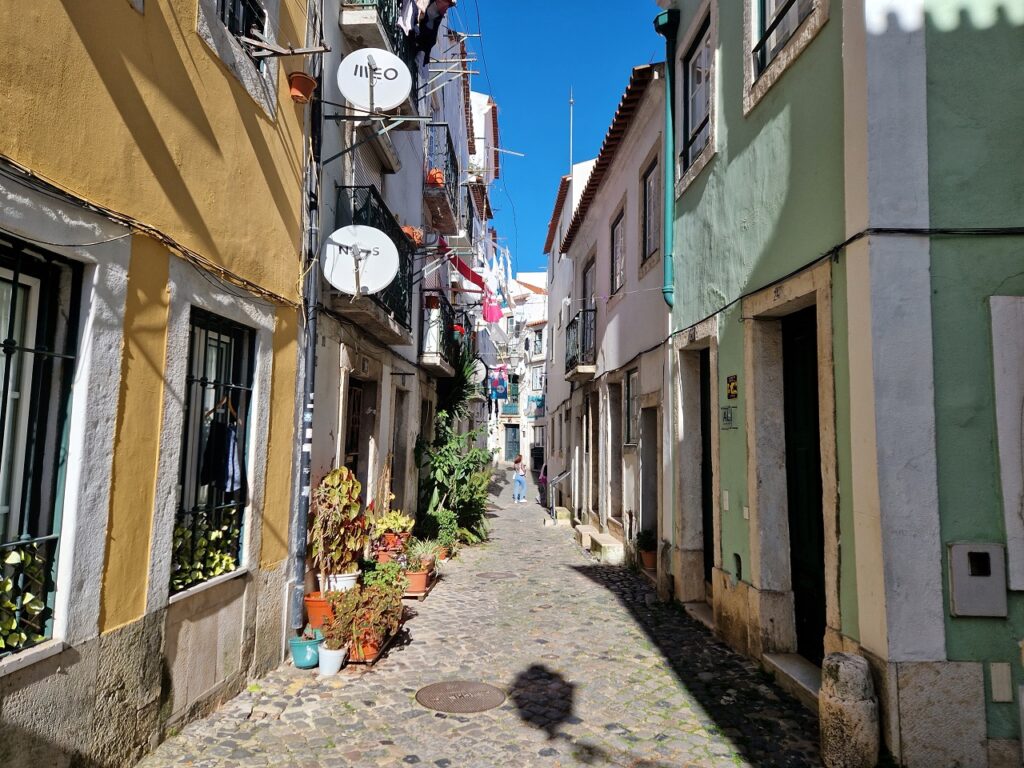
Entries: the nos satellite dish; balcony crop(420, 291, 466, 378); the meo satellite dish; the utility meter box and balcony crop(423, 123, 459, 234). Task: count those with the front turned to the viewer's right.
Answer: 2

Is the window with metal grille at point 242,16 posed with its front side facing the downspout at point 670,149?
no

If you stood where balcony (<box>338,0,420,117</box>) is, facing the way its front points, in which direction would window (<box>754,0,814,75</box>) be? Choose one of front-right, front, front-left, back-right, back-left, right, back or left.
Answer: front-right

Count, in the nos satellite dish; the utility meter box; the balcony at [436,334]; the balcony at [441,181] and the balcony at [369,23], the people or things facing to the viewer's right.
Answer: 3

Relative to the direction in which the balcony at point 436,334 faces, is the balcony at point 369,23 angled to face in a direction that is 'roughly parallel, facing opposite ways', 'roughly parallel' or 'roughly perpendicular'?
roughly parallel

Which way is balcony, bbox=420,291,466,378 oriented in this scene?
to the viewer's right

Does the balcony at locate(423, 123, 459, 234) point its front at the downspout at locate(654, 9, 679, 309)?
no

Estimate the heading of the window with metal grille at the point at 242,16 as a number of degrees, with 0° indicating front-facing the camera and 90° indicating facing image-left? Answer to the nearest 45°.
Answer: approximately 315°

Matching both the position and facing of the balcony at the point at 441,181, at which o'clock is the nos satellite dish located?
The nos satellite dish is roughly at 3 o'clock from the balcony.

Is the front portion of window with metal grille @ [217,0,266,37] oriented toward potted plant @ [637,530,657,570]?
no

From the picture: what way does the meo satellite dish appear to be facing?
toward the camera

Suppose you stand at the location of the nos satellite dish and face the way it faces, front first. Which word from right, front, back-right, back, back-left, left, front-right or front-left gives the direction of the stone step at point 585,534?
back-left

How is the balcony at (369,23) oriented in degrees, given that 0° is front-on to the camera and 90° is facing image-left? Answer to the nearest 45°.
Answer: approximately 270°

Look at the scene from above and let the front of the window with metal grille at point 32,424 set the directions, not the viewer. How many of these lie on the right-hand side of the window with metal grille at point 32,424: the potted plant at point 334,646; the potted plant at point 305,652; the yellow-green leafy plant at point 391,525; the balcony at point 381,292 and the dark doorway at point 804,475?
0

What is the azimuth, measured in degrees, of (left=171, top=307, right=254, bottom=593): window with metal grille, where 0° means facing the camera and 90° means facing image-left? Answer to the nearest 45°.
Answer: approximately 315°

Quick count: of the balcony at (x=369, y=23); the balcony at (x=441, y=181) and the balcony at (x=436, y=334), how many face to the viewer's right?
3

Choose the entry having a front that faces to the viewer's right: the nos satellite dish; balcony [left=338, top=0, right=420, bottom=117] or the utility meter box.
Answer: the balcony
